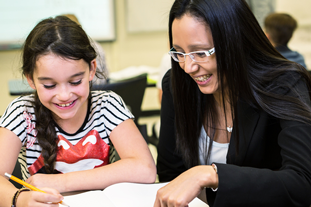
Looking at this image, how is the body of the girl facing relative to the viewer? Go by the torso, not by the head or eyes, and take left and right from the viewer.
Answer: facing the viewer

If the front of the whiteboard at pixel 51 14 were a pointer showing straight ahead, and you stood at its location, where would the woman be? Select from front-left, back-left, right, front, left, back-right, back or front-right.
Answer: front

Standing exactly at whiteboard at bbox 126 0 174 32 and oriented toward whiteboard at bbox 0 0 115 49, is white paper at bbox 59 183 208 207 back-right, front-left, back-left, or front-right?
front-left

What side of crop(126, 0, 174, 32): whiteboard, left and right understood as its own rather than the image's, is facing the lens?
front

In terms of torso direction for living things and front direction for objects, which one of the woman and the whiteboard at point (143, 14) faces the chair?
the whiteboard

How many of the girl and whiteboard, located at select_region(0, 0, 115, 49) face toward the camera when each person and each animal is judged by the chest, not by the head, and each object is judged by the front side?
2

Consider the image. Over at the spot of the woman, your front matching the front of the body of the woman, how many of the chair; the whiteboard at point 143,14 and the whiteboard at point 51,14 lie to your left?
0

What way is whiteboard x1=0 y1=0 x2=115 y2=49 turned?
toward the camera

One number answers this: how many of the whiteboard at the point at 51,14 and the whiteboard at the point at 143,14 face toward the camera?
2

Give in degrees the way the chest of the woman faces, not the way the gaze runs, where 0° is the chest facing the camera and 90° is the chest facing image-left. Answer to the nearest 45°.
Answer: approximately 45°

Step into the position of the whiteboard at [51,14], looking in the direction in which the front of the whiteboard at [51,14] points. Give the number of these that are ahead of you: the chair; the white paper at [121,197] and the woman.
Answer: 3

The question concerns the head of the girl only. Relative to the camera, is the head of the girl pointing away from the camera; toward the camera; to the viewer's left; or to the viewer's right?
toward the camera

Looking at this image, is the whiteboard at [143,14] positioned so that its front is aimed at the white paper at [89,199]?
yes

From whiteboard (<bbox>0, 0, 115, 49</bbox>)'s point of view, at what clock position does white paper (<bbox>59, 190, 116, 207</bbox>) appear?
The white paper is roughly at 12 o'clock from the whiteboard.

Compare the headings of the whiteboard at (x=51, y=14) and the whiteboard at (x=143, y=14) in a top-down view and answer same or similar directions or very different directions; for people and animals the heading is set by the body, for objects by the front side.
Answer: same or similar directions

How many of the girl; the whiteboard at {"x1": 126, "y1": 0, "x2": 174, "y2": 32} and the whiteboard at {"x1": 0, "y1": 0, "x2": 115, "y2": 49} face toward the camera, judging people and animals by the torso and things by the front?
3

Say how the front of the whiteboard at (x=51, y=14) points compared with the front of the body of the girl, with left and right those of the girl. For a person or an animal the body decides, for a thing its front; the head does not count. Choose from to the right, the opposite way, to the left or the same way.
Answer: the same way

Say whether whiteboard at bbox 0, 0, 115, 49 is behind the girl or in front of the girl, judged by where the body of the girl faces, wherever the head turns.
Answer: behind
